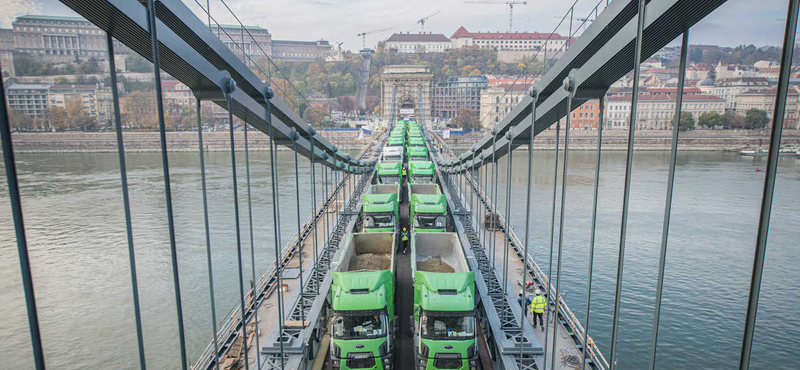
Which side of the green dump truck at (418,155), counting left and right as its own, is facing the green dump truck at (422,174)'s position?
front

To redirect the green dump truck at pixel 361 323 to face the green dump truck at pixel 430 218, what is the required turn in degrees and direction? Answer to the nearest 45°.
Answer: approximately 180°

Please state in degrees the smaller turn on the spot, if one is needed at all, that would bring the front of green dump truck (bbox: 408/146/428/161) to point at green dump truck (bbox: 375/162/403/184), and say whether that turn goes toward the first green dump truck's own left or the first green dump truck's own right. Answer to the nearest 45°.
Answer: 0° — it already faces it

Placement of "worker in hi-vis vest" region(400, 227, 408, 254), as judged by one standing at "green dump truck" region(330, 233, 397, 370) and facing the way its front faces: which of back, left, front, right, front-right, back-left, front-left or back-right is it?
back

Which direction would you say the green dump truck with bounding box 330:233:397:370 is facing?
toward the camera

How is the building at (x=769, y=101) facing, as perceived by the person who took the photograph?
facing the viewer

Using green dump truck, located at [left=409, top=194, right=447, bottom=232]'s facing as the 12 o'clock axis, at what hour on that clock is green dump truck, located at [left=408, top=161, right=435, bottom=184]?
green dump truck, located at [left=408, top=161, right=435, bottom=184] is roughly at 6 o'clock from green dump truck, located at [left=409, top=194, right=447, bottom=232].

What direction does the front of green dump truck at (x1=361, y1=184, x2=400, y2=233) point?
toward the camera

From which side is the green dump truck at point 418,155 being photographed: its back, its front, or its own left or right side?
front

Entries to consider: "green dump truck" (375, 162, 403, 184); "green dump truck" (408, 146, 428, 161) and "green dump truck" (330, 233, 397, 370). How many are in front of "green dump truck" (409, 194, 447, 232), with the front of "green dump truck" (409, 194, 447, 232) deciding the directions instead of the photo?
1
